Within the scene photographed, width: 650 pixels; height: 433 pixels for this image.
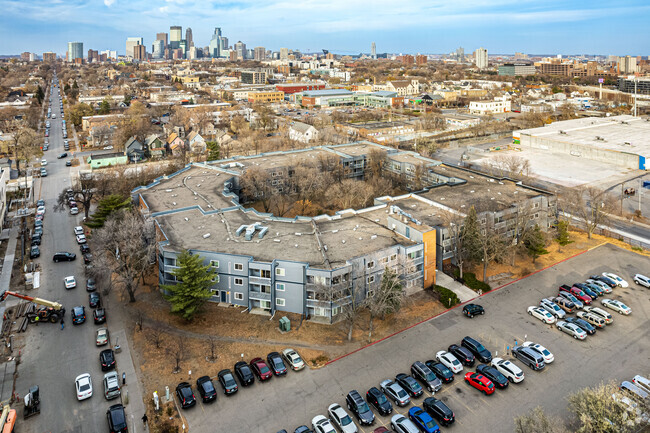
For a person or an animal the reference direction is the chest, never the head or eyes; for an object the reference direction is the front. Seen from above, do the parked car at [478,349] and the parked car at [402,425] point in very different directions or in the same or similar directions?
very different directions

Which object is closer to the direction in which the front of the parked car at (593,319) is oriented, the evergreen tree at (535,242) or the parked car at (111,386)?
the evergreen tree

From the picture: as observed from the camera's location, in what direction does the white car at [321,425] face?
facing the viewer and to the right of the viewer

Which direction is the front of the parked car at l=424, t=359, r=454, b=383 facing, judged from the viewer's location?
facing away from the viewer and to the left of the viewer

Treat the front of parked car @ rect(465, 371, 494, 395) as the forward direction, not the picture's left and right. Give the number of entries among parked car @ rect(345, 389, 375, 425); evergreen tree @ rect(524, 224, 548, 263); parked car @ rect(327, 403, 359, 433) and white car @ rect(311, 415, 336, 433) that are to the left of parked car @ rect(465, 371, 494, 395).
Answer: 3

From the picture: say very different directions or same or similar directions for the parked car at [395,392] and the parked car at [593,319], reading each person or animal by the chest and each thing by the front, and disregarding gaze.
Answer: same or similar directions

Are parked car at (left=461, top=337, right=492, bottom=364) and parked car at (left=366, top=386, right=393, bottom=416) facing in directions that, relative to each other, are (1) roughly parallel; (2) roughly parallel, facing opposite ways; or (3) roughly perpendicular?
roughly parallel
